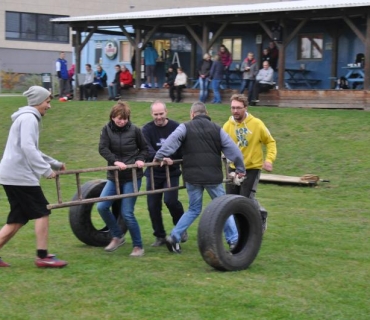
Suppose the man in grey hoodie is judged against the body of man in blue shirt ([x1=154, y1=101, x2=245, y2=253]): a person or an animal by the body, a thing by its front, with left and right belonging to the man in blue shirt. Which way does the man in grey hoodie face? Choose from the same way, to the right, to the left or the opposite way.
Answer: to the right

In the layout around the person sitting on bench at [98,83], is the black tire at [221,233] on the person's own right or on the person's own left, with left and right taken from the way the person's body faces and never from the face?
on the person's own left

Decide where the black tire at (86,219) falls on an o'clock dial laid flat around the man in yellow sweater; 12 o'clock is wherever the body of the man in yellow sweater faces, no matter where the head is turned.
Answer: The black tire is roughly at 1 o'clock from the man in yellow sweater.

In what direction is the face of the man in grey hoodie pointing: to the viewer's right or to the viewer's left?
to the viewer's right

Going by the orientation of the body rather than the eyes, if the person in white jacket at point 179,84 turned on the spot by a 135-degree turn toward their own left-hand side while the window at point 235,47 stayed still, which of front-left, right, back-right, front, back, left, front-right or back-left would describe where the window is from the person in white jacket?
front-left

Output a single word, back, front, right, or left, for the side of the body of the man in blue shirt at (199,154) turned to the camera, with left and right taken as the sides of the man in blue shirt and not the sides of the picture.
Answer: back

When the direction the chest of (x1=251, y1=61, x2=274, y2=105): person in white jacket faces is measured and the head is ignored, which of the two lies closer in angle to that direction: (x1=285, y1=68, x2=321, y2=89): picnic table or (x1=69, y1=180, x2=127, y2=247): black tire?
the black tire

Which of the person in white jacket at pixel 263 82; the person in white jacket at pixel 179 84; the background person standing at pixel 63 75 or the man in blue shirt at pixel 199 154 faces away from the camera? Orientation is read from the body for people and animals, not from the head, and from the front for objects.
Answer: the man in blue shirt

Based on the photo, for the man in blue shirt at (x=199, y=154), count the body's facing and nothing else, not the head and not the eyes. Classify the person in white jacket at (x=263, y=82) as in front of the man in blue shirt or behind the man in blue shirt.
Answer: in front

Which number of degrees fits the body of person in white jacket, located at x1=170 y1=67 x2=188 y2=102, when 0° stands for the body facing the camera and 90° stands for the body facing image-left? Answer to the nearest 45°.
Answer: approximately 45°

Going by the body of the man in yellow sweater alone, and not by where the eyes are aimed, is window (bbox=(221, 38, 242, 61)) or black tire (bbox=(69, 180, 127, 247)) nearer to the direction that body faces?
the black tire

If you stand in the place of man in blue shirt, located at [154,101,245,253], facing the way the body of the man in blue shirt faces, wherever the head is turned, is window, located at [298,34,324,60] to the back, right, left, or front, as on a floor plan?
front

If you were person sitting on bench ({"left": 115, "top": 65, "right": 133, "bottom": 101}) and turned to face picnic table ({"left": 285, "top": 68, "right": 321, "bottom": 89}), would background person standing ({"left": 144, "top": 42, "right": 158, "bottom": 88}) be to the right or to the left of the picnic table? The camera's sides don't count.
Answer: left

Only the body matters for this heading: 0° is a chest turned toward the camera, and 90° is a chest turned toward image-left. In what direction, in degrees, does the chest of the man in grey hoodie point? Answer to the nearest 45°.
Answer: approximately 270°

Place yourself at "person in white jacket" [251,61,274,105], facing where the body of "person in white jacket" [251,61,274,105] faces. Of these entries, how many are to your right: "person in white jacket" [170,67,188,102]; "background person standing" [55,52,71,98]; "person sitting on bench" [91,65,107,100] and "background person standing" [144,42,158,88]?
4

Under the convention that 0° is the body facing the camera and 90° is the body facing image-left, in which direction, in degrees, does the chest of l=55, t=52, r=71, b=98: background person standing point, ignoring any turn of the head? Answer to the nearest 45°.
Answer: approximately 315°
